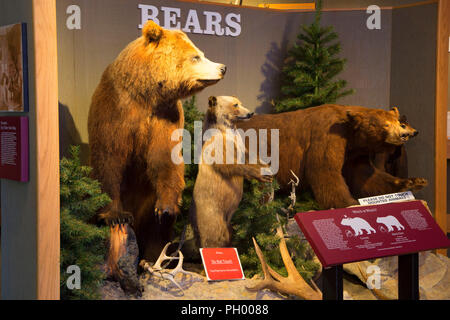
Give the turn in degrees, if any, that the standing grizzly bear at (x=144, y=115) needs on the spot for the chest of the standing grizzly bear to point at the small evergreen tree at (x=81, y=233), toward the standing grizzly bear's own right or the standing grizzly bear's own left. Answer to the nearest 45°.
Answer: approximately 90° to the standing grizzly bear's own right

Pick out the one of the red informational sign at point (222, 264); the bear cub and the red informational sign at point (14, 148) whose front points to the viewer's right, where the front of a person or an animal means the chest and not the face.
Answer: the bear cub

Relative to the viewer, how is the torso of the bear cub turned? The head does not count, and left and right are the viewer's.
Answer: facing to the right of the viewer

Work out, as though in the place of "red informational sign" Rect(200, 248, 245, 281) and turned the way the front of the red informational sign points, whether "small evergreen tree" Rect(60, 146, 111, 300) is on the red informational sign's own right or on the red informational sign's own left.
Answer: on the red informational sign's own right

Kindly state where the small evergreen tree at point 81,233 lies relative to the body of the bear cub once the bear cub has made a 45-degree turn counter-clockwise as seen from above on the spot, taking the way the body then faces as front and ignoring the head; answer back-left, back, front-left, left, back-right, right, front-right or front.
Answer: back

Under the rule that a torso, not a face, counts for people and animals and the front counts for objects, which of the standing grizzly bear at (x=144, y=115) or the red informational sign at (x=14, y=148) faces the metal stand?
the standing grizzly bear

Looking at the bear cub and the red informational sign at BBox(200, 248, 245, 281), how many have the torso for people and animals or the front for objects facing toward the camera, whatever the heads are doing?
1

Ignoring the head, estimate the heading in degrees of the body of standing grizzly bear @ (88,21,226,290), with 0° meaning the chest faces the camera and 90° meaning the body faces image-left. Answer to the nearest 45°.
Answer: approximately 315°
